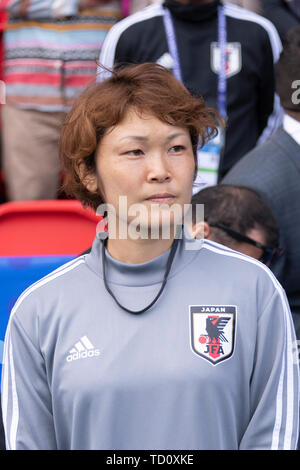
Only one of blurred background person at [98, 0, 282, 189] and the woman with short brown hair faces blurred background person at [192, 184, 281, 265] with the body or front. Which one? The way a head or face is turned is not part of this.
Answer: blurred background person at [98, 0, 282, 189]

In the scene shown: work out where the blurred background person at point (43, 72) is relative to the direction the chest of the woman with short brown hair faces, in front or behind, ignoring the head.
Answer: behind

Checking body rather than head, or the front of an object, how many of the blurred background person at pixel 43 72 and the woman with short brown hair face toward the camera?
2

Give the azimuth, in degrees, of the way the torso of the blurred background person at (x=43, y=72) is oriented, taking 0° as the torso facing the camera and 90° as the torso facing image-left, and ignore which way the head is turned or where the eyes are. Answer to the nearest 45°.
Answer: approximately 0°

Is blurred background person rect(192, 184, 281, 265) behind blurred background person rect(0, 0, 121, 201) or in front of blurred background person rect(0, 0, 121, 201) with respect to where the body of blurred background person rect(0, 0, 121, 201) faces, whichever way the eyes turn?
in front

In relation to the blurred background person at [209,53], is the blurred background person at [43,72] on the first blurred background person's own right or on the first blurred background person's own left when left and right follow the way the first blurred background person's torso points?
on the first blurred background person's own right

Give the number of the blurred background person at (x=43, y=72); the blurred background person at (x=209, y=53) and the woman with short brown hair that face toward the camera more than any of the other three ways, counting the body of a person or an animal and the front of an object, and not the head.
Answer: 3

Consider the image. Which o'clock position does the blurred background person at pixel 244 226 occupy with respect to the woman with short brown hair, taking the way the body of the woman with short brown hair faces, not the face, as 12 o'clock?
The blurred background person is roughly at 7 o'clock from the woman with short brown hair.

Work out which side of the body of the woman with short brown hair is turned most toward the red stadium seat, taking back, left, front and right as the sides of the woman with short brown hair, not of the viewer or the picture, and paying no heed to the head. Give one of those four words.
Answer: back

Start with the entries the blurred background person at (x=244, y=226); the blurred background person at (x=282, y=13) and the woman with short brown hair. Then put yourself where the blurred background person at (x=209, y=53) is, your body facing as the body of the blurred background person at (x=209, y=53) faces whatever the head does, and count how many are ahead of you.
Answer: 2

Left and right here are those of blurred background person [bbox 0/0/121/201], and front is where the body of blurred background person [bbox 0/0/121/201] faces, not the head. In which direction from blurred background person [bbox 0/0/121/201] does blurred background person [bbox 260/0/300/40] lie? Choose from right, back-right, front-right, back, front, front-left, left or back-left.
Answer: left

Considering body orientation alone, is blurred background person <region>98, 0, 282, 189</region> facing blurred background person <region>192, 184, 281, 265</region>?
yes

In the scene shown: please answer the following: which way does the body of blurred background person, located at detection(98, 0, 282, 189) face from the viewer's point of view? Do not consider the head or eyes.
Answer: toward the camera
